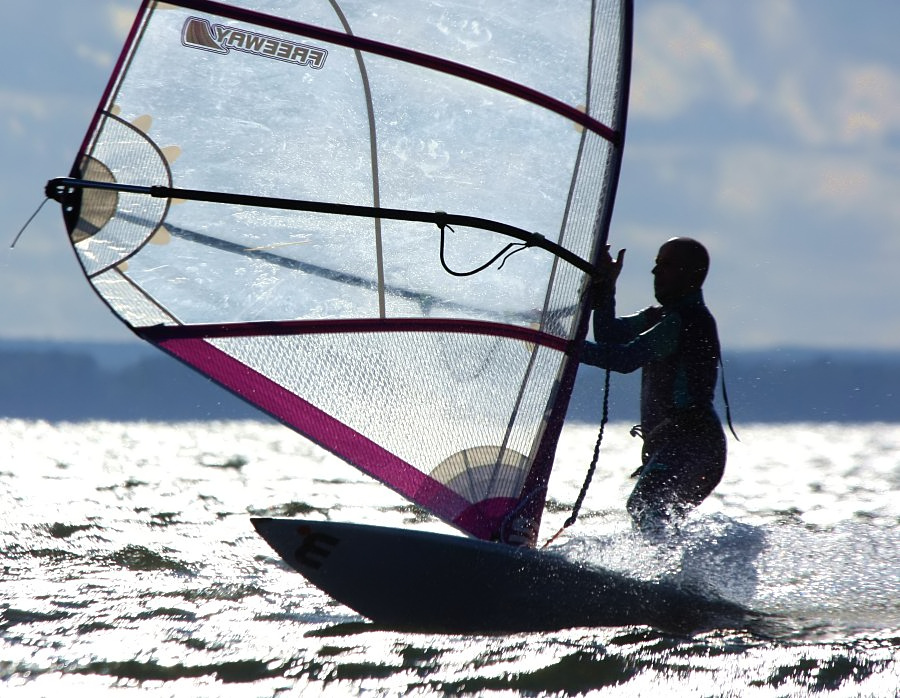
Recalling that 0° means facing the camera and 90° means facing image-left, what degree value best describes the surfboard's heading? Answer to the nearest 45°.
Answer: approximately 90°

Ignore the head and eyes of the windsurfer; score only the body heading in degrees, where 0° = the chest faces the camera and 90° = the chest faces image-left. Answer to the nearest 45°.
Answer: approximately 90°
